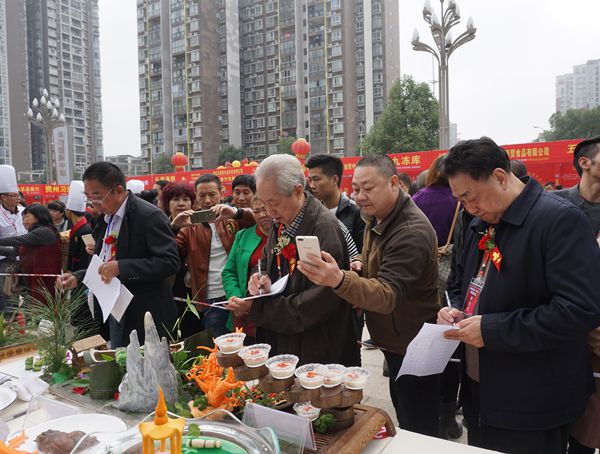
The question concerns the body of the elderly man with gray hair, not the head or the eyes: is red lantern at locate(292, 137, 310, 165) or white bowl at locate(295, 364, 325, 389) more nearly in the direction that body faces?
the white bowl

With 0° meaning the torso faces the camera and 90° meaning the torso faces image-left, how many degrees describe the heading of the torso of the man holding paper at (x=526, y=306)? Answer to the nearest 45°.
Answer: approximately 45°

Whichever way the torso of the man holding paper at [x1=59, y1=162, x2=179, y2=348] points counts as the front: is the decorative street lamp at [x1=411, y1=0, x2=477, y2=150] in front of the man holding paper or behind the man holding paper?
behind

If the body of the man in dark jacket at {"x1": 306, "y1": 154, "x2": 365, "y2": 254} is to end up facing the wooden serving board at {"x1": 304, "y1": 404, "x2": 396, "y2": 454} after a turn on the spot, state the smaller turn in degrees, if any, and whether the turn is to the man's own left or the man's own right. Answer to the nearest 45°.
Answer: approximately 45° to the man's own left

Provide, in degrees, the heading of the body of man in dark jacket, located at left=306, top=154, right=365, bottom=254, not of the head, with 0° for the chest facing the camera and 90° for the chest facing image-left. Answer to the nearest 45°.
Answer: approximately 45°

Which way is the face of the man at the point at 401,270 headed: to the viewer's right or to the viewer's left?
to the viewer's left
